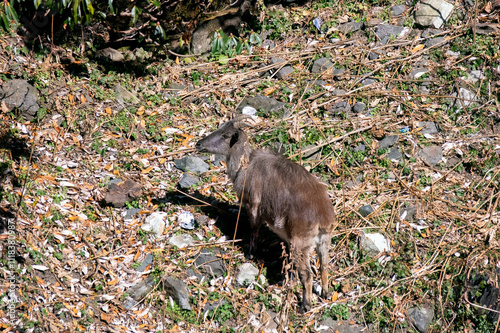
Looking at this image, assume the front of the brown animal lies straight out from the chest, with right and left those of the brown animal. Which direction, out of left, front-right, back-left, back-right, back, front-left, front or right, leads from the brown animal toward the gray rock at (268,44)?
front-right

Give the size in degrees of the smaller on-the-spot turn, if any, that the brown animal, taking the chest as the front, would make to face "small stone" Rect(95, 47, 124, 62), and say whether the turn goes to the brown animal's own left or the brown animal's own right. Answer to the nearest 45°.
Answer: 0° — it already faces it

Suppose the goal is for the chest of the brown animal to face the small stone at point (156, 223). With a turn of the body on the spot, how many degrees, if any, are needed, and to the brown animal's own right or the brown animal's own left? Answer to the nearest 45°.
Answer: approximately 45° to the brown animal's own left

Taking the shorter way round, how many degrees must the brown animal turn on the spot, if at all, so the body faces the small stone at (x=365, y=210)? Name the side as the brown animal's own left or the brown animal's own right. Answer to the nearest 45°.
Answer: approximately 90° to the brown animal's own right

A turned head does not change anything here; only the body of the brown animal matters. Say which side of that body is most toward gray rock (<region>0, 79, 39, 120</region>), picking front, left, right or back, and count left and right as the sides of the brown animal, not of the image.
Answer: front

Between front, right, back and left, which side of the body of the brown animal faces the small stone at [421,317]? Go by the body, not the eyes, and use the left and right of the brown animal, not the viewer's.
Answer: back

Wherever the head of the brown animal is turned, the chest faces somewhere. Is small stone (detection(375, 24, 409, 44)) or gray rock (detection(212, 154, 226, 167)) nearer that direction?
the gray rock

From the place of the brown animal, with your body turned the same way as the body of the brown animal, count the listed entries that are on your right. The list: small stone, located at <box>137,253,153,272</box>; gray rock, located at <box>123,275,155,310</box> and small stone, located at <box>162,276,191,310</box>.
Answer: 0

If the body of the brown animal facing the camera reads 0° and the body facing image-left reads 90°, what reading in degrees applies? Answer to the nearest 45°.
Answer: approximately 135°

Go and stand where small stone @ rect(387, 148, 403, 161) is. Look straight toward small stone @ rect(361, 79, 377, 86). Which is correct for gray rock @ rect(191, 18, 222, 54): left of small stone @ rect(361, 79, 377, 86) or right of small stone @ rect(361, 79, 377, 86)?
left

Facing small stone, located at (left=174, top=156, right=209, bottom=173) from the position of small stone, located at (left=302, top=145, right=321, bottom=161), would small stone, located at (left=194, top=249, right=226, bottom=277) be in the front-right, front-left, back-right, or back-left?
front-left

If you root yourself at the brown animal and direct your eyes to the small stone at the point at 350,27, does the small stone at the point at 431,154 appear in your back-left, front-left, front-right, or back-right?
front-right

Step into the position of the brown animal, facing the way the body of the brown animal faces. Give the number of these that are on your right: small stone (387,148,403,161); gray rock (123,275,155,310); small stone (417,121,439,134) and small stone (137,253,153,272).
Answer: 2

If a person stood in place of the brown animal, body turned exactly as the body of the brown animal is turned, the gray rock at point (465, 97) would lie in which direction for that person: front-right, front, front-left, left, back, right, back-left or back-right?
right

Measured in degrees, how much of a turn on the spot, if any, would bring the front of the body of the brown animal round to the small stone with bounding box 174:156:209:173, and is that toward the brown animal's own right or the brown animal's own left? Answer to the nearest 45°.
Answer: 0° — it already faces it
